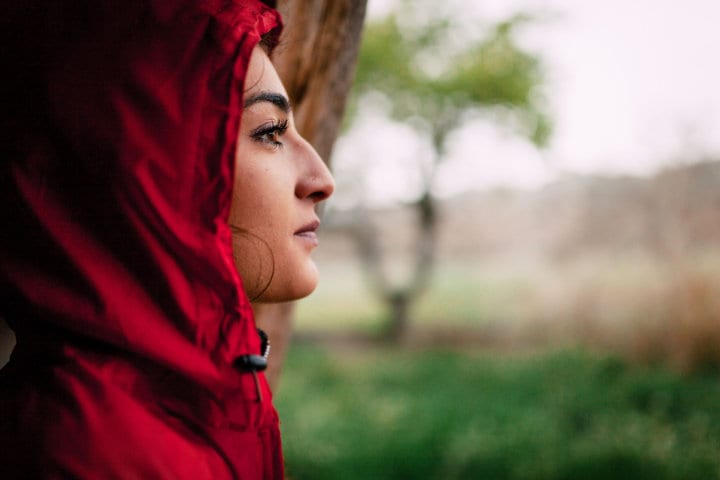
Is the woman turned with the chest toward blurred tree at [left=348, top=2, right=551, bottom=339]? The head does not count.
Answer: no

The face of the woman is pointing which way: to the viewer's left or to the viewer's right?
to the viewer's right

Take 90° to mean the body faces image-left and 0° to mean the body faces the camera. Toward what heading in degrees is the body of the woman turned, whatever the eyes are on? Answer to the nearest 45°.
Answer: approximately 270°
